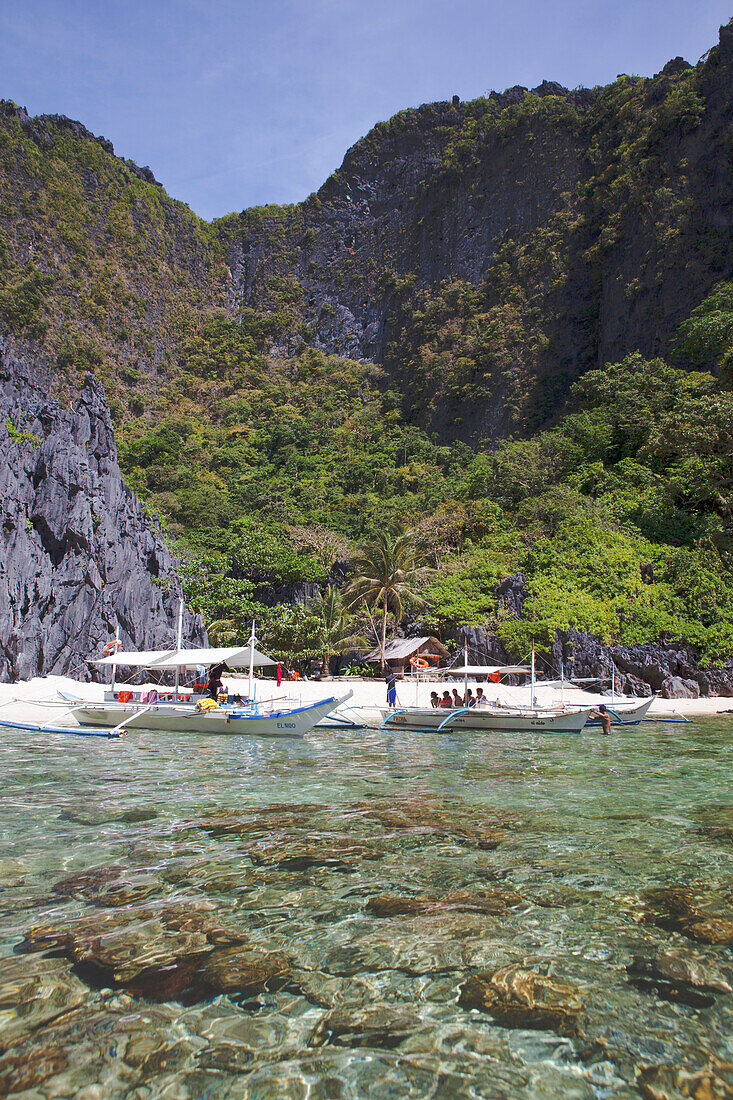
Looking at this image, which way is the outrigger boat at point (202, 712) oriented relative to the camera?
to the viewer's right

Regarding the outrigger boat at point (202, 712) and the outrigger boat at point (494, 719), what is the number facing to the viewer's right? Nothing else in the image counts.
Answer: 2

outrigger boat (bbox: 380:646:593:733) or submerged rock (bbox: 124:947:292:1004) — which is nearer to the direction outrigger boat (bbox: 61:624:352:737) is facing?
the outrigger boat

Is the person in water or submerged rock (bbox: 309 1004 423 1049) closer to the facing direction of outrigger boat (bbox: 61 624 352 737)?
the person in water

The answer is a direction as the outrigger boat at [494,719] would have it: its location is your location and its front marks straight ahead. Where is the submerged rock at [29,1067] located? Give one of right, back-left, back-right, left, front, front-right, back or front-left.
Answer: right

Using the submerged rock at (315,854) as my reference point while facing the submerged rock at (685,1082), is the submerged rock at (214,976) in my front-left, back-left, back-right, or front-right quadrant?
front-right

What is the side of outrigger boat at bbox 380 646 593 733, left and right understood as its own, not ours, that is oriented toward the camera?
right

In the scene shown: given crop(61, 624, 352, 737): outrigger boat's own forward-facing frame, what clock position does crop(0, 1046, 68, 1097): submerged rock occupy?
The submerged rock is roughly at 3 o'clock from the outrigger boat.

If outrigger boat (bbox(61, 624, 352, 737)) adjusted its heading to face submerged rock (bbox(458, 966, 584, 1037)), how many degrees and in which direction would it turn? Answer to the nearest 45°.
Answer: approximately 90° to its right

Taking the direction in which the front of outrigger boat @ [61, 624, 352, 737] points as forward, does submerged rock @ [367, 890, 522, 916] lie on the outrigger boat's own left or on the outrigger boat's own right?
on the outrigger boat's own right

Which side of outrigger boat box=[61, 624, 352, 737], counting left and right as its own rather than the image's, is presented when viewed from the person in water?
front

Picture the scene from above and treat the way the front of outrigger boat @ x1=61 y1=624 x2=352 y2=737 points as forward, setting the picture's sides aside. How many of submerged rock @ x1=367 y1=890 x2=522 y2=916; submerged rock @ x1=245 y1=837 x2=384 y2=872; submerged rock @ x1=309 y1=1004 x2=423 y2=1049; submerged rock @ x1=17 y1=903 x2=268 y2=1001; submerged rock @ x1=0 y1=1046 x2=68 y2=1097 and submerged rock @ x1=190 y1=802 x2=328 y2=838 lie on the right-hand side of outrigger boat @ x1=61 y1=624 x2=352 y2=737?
6

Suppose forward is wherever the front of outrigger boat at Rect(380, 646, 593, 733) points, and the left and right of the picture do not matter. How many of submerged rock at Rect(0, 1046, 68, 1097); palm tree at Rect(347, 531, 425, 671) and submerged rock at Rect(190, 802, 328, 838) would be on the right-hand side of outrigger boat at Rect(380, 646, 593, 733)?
2

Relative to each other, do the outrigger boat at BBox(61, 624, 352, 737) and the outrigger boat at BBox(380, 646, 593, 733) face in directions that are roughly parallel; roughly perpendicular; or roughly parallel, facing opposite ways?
roughly parallel

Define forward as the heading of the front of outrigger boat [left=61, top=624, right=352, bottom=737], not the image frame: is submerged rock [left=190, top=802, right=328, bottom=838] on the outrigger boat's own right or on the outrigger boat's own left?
on the outrigger boat's own right
